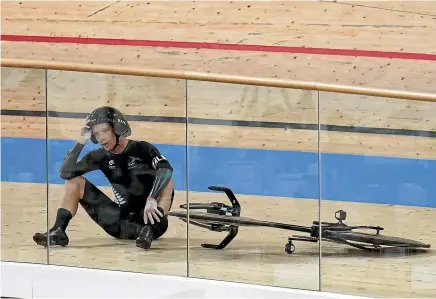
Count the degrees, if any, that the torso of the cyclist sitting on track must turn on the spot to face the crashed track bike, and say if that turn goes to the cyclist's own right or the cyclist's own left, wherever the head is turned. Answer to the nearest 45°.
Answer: approximately 135° to the cyclist's own left

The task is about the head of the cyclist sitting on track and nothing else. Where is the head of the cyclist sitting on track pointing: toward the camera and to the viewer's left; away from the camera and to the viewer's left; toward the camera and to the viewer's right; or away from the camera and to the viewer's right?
toward the camera and to the viewer's left

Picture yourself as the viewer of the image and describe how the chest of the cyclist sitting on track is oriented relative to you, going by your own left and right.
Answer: facing the viewer and to the left of the viewer
